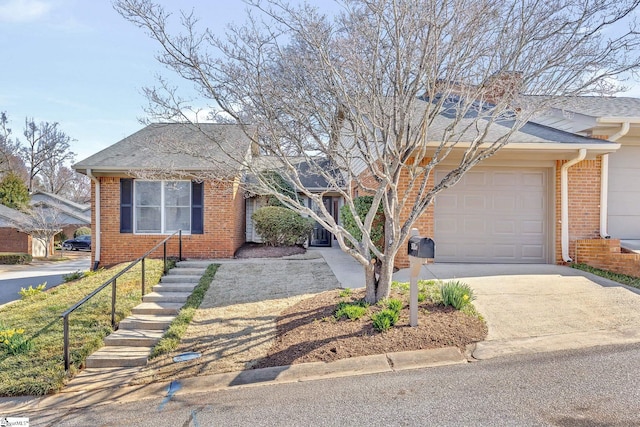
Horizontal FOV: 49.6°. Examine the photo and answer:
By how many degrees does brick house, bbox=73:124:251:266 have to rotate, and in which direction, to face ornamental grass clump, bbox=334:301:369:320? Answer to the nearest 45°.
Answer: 0° — it already faces it

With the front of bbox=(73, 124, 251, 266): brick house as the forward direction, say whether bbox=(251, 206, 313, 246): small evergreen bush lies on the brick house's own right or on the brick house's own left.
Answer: on the brick house's own left

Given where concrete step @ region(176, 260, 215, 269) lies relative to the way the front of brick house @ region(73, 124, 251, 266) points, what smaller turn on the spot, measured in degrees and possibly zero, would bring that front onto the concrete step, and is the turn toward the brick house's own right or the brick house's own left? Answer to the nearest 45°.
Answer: approximately 45° to the brick house's own left

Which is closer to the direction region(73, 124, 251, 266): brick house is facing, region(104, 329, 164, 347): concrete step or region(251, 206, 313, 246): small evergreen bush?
the concrete step

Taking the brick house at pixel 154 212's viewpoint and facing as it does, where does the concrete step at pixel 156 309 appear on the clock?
The concrete step is roughly at 12 o'clock from the brick house.

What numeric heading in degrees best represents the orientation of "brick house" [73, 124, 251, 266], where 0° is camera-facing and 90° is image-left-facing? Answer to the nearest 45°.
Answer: approximately 0°
